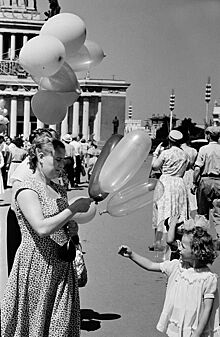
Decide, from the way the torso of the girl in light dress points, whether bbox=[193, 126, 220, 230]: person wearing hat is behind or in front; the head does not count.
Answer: behind

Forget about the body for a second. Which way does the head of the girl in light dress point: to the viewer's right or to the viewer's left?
to the viewer's left

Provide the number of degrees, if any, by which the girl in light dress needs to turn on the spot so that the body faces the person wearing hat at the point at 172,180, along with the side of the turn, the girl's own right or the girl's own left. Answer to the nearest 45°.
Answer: approximately 135° to the girl's own right

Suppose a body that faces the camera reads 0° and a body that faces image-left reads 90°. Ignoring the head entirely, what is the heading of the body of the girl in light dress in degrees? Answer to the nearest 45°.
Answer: approximately 45°

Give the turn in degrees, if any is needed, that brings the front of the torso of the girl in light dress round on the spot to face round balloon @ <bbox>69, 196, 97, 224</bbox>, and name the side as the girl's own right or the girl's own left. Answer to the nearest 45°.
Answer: approximately 45° to the girl's own right

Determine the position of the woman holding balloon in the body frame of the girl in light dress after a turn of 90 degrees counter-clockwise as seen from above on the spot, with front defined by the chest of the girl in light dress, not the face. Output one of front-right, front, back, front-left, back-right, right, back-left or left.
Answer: back-right
